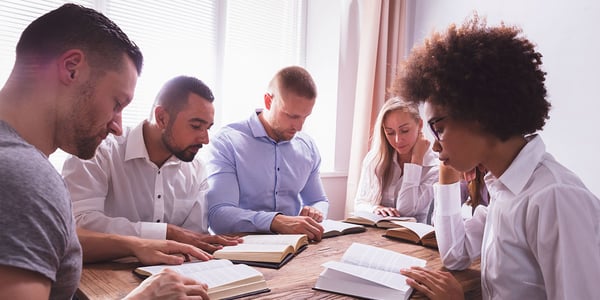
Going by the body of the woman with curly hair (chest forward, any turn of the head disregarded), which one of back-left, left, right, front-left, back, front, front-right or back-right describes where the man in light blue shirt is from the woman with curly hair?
front-right

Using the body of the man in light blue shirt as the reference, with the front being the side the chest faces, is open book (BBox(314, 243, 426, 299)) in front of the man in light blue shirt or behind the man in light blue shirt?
in front

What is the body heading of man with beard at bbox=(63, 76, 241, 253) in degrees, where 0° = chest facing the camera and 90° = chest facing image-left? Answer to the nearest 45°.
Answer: approximately 315°

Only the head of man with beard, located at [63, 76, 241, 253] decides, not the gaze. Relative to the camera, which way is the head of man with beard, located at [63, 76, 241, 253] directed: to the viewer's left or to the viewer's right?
to the viewer's right

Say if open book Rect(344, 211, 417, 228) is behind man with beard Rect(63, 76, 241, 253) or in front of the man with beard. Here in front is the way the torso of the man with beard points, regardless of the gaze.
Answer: in front

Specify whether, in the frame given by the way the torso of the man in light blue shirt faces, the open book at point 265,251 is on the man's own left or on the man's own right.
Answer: on the man's own right

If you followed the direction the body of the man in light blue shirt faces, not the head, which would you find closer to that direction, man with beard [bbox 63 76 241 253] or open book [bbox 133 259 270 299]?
the open book

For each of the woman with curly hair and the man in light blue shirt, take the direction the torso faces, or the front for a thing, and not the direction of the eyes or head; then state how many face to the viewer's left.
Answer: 1

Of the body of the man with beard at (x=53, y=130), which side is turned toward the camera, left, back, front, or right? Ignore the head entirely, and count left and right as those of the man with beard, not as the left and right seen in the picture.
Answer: right

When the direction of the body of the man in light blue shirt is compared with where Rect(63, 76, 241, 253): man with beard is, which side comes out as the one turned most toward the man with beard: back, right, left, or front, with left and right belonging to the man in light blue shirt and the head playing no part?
right

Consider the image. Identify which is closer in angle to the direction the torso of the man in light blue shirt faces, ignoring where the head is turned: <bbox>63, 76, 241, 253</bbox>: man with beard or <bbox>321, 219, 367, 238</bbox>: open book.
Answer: the open book

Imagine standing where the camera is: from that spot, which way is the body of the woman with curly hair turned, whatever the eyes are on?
to the viewer's left

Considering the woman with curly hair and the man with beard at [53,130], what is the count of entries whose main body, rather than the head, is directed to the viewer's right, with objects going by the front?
1
